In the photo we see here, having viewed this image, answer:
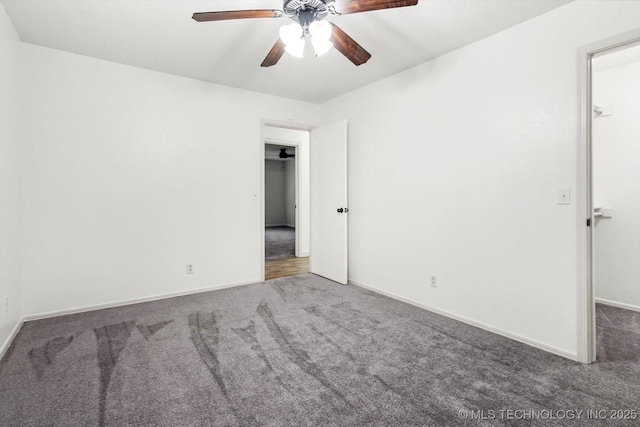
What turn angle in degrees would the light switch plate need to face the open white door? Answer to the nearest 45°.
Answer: approximately 90° to its right

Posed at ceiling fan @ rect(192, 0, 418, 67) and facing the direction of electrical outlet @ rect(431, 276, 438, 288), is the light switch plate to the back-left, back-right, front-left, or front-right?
front-right

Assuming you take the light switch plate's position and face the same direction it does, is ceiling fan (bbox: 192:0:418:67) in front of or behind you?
in front

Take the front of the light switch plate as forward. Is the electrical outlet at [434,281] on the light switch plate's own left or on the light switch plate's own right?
on the light switch plate's own right

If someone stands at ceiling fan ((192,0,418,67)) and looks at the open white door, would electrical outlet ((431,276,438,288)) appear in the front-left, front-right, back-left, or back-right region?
front-right
